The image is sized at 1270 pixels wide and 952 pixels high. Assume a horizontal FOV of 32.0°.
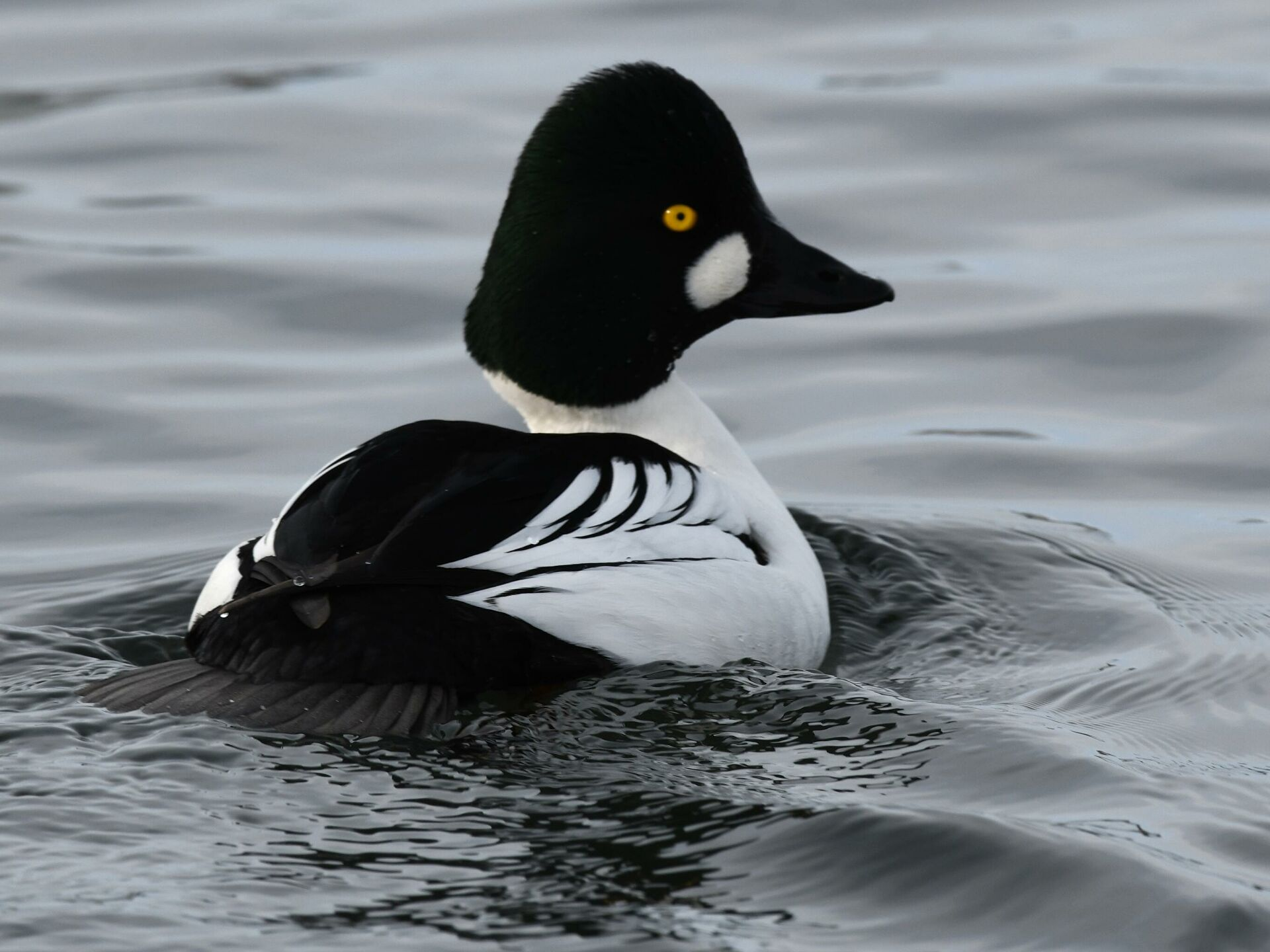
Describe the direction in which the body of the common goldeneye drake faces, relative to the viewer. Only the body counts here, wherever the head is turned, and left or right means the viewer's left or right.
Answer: facing away from the viewer and to the right of the viewer
